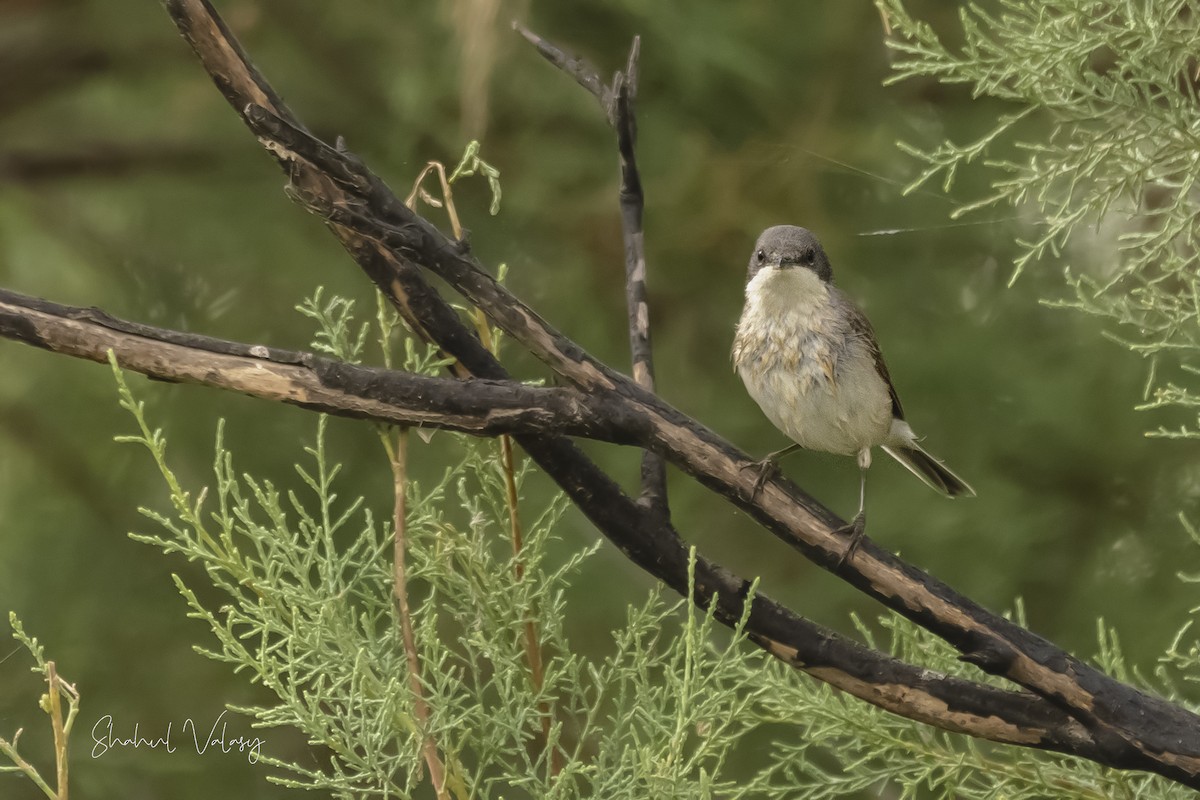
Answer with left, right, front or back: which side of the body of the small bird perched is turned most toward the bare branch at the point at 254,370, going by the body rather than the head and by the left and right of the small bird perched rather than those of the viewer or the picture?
right

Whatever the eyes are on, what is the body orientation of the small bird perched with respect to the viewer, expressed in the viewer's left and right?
facing the viewer and to the left of the viewer
